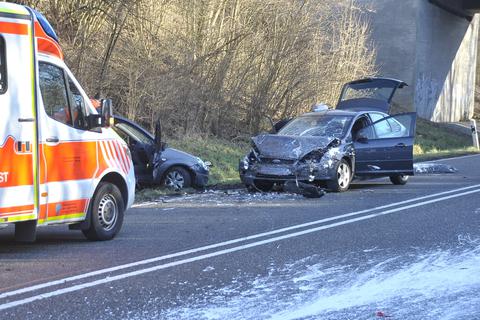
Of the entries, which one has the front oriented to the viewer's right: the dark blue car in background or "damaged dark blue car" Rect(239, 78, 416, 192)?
the dark blue car in background

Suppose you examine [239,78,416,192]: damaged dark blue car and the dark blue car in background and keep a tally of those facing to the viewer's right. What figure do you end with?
1

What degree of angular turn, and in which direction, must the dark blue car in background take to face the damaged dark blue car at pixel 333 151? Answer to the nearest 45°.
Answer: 0° — it already faces it

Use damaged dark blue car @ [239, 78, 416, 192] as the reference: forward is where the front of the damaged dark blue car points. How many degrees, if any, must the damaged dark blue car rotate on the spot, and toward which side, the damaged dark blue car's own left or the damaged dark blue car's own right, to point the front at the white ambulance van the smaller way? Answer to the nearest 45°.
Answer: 0° — it already faces it

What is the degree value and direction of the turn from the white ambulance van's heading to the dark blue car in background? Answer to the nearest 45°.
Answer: approximately 45° to its left

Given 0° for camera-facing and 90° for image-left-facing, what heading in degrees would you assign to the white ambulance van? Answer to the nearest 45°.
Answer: approximately 225°

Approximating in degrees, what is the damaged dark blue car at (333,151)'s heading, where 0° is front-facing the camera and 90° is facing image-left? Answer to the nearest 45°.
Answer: approximately 45°

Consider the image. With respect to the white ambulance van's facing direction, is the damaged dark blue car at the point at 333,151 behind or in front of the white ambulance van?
in front

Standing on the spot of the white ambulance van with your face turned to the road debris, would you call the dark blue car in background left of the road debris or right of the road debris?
left

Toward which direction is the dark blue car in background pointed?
to the viewer's right

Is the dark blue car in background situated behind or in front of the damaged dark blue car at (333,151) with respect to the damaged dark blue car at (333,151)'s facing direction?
in front
